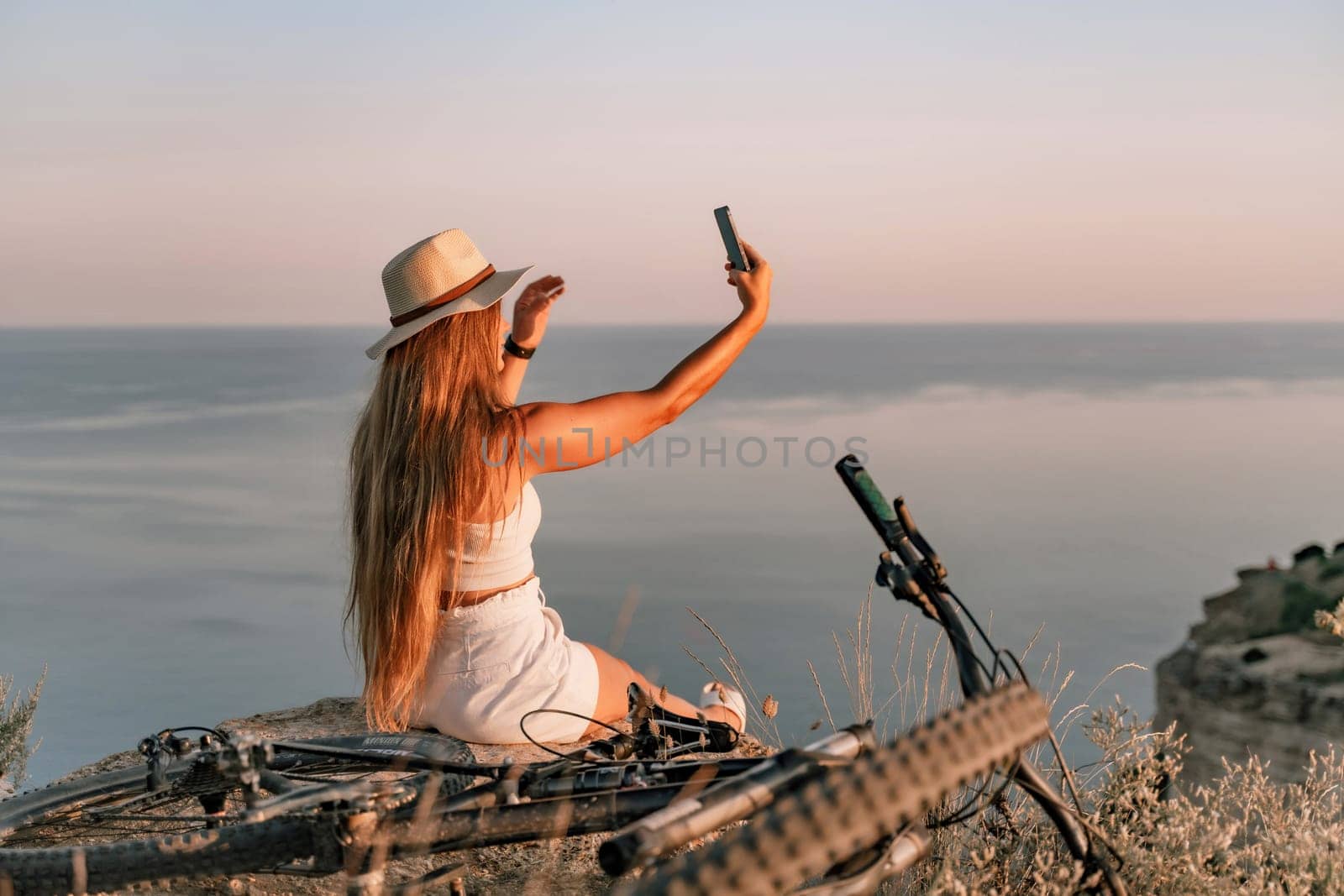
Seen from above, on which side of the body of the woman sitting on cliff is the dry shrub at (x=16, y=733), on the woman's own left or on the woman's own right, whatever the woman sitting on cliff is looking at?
on the woman's own left

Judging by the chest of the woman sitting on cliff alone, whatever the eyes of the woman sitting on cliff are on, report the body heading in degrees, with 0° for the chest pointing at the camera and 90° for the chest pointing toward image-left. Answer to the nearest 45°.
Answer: approximately 225°

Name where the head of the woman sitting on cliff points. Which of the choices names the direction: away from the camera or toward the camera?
away from the camera
